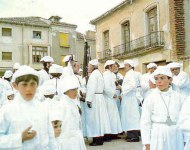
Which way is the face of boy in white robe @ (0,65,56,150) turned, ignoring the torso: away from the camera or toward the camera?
toward the camera

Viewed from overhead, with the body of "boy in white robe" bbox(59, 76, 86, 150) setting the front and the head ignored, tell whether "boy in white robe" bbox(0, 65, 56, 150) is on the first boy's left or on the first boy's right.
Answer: on the first boy's right

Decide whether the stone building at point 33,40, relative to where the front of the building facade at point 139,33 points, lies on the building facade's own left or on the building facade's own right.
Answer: on the building facade's own right

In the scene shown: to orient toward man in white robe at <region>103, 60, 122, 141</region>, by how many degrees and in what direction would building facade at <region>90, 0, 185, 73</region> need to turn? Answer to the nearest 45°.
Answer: approximately 45° to its left

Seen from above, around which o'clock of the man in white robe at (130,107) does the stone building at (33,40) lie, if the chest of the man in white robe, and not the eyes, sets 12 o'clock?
The stone building is roughly at 2 o'clock from the man in white robe.

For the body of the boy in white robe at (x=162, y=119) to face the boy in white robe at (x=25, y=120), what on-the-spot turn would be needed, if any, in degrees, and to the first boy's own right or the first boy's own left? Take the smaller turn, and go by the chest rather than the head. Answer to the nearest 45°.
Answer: approximately 45° to the first boy's own right

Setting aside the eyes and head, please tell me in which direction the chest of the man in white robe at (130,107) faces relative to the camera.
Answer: to the viewer's left

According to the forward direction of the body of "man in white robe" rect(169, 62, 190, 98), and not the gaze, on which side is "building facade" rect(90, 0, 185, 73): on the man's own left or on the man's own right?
on the man's own right

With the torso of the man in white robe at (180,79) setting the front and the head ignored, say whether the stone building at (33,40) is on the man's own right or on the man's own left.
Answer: on the man's own right

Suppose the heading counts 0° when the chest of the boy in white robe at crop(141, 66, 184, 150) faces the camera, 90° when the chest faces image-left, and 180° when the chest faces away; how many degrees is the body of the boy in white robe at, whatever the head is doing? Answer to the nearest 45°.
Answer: approximately 0°

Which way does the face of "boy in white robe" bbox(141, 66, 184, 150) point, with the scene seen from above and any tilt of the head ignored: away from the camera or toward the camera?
toward the camera

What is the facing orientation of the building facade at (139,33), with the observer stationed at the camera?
facing the viewer and to the left of the viewer
